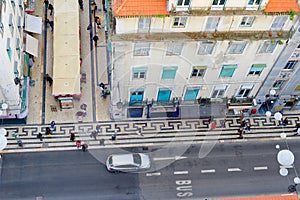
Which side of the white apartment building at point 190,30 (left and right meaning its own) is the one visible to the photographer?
front
